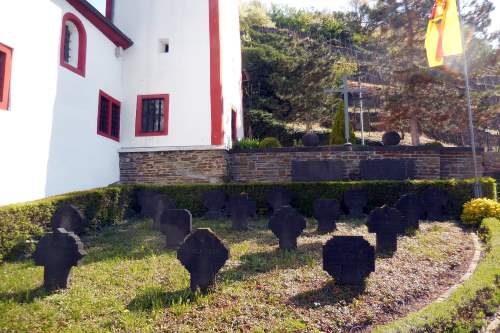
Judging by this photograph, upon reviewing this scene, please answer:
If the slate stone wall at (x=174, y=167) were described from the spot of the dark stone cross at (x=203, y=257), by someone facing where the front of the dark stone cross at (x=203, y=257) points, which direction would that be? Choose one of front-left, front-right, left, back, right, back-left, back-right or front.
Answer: back

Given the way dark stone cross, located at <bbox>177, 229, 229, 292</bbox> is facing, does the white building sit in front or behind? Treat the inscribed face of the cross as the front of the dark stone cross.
behind

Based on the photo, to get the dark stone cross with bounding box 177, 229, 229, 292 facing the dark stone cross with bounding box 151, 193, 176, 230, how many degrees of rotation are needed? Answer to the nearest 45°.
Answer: approximately 180°

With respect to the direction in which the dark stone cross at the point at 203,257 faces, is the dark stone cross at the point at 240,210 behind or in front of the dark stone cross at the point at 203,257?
behind

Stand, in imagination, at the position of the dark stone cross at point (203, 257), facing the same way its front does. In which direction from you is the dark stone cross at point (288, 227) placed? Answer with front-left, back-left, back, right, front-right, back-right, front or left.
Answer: back-left

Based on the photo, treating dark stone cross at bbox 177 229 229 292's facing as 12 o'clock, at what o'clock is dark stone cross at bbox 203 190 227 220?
dark stone cross at bbox 203 190 227 220 is roughly at 6 o'clock from dark stone cross at bbox 177 229 229 292.

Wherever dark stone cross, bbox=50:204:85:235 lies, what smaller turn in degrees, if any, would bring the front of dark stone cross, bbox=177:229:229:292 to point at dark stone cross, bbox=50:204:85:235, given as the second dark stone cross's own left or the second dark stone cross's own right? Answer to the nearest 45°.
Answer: approximately 135° to the second dark stone cross's own right

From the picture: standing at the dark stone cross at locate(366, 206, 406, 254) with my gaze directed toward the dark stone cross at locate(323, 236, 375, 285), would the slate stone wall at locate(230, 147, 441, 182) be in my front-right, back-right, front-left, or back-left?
back-right

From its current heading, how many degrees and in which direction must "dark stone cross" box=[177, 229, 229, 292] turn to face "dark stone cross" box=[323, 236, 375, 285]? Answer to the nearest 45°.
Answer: approximately 90° to its left

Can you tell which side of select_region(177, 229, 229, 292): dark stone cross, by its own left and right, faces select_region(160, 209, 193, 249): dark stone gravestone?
back

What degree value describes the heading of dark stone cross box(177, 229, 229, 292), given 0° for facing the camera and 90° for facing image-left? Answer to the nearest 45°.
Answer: approximately 0°
